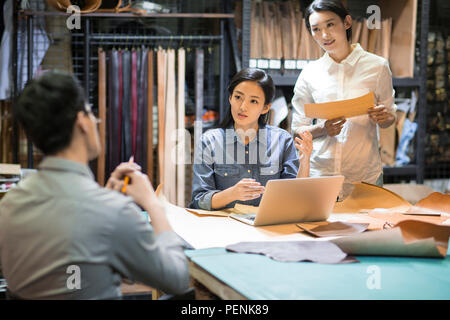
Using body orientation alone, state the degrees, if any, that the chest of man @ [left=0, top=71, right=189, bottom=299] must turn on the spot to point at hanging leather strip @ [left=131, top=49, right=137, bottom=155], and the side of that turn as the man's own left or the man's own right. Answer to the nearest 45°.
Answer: approximately 45° to the man's own left

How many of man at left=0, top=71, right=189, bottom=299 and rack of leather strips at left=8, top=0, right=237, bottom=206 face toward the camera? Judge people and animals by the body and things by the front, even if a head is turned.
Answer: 1

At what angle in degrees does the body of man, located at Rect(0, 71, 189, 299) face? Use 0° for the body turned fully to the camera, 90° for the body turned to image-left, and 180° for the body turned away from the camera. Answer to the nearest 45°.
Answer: approximately 225°

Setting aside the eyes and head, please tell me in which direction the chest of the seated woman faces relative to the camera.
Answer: toward the camera

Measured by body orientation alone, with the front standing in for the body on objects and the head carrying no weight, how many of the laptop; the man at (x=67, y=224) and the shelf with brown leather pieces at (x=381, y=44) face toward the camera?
1

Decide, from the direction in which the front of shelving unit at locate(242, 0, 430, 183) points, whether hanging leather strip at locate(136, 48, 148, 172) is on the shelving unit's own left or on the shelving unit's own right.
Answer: on the shelving unit's own right

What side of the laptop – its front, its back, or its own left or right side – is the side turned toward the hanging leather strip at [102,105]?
front

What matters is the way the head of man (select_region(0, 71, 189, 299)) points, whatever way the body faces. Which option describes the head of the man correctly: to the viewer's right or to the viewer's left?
to the viewer's right

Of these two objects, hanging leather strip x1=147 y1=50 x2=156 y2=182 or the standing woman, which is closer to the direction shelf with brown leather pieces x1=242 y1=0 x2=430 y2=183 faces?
the standing woman

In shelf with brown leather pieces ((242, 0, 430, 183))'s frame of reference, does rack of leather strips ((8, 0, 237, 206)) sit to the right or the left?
on its right

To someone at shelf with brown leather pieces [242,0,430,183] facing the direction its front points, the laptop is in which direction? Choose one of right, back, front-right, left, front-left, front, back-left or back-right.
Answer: front

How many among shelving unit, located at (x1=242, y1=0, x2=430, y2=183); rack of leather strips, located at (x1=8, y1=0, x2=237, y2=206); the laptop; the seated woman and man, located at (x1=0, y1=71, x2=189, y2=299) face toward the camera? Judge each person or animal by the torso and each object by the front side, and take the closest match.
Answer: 3

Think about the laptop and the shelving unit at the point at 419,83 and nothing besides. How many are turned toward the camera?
1

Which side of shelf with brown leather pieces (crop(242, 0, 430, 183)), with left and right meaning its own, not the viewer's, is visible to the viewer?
front

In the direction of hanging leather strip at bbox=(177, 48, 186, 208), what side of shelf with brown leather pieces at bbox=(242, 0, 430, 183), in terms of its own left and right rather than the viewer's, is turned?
right
